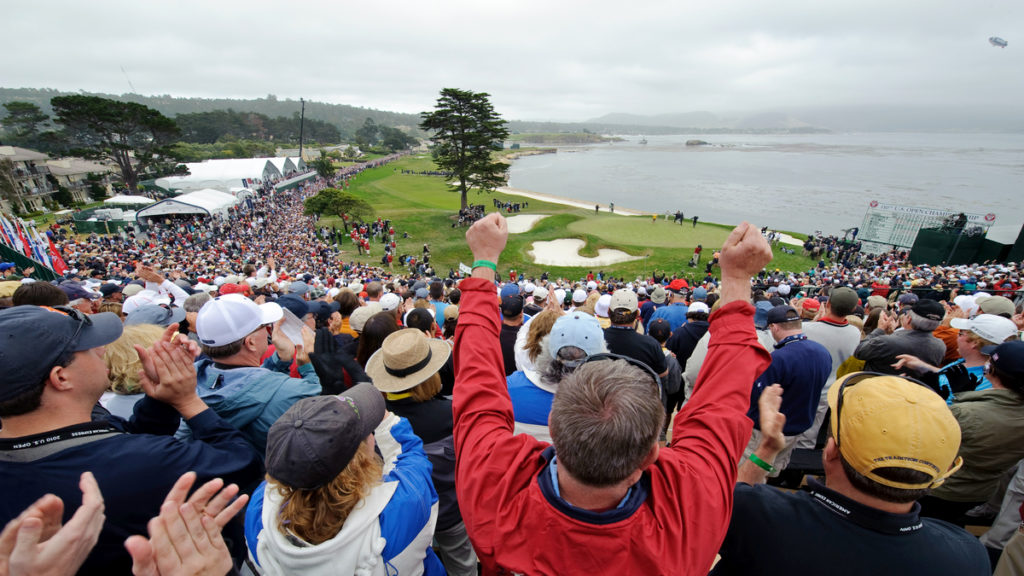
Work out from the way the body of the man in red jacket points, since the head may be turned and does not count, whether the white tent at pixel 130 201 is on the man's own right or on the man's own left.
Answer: on the man's own left

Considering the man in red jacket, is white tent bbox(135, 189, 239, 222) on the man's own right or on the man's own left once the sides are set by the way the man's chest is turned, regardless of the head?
on the man's own left

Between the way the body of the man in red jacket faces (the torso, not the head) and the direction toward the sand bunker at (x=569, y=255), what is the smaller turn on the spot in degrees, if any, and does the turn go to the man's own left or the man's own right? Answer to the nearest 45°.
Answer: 0° — they already face it

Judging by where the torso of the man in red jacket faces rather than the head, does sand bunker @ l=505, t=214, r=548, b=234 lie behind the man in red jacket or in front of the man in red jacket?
in front

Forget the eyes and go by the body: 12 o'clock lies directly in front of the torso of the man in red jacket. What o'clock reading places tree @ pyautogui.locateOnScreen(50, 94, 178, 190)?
The tree is roughly at 10 o'clock from the man in red jacket.

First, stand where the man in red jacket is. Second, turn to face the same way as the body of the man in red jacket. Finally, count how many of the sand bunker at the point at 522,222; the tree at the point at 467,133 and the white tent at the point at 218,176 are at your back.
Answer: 0

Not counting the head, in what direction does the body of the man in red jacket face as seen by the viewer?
away from the camera

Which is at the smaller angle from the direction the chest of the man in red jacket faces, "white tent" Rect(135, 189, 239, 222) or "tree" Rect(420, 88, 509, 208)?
the tree

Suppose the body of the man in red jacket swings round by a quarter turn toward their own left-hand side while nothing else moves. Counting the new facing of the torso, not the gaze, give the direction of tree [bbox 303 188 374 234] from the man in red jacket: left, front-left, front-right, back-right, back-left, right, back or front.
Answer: front-right

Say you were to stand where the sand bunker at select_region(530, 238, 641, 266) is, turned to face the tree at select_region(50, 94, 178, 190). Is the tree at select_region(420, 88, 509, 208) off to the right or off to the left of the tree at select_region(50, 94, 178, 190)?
right

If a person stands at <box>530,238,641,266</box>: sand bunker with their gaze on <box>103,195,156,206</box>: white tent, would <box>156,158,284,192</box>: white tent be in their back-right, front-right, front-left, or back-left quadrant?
front-right

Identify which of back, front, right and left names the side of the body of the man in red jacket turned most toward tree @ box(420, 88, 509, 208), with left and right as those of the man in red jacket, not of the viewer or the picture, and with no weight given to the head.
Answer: front

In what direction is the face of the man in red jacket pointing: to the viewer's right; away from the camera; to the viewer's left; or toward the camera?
away from the camera

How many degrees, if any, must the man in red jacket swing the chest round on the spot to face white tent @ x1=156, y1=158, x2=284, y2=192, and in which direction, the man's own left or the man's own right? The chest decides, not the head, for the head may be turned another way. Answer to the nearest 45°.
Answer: approximately 45° to the man's own left

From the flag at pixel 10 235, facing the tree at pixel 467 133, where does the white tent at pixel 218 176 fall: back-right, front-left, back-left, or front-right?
front-left
